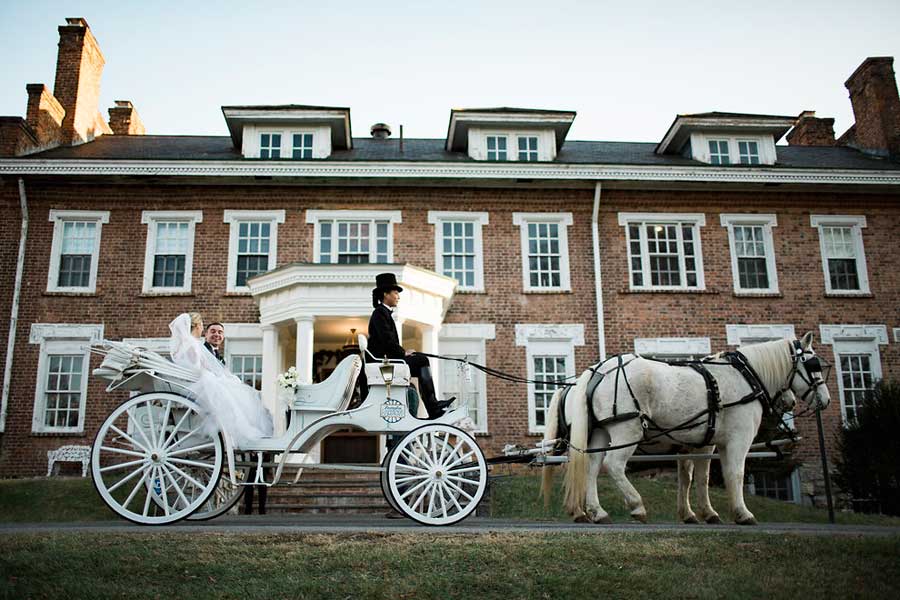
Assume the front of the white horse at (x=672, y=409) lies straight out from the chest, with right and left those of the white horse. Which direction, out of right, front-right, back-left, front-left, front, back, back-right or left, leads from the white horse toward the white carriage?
back-right

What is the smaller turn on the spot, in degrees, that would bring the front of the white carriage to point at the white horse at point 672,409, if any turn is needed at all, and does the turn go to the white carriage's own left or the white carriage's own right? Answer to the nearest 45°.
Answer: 0° — it already faces it

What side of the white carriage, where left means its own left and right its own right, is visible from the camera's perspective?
right

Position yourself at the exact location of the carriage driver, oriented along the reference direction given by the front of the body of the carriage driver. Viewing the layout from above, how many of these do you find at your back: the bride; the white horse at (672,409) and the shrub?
1

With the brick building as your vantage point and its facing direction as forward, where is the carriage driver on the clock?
The carriage driver is roughly at 12 o'clock from the brick building.

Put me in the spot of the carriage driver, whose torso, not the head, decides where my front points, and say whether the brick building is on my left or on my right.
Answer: on my left

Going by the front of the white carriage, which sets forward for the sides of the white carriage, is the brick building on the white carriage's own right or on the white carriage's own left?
on the white carriage's own left

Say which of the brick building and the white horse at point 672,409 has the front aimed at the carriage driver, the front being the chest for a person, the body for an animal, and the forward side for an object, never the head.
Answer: the brick building

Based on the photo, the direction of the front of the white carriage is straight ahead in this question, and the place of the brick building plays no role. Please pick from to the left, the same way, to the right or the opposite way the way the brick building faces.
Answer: to the right

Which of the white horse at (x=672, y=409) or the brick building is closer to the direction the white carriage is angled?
the white horse

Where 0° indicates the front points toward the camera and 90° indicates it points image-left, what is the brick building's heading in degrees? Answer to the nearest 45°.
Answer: approximately 0°

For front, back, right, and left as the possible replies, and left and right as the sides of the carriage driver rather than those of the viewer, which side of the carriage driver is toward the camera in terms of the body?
right

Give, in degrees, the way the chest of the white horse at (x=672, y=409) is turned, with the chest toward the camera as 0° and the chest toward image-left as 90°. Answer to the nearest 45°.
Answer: approximately 270°
